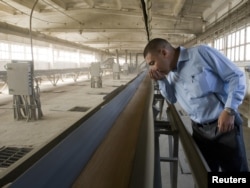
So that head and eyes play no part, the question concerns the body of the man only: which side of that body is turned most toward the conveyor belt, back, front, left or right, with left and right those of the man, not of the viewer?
front

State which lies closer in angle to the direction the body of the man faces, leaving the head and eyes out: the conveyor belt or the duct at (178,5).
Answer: the conveyor belt

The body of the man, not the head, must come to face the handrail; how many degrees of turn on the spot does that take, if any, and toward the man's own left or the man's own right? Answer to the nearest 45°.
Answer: approximately 45° to the man's own left

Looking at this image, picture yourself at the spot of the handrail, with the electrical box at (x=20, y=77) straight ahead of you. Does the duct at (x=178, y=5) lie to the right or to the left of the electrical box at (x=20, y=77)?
right

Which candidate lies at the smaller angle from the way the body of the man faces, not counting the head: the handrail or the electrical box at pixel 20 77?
the handrail

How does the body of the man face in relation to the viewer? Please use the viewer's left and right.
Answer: facing the viewer and to the left of the viewer

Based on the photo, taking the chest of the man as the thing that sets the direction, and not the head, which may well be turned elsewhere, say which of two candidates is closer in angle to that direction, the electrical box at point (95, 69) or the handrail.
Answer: the handrail

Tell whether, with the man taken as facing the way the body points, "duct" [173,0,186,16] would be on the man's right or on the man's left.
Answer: on the man's right
